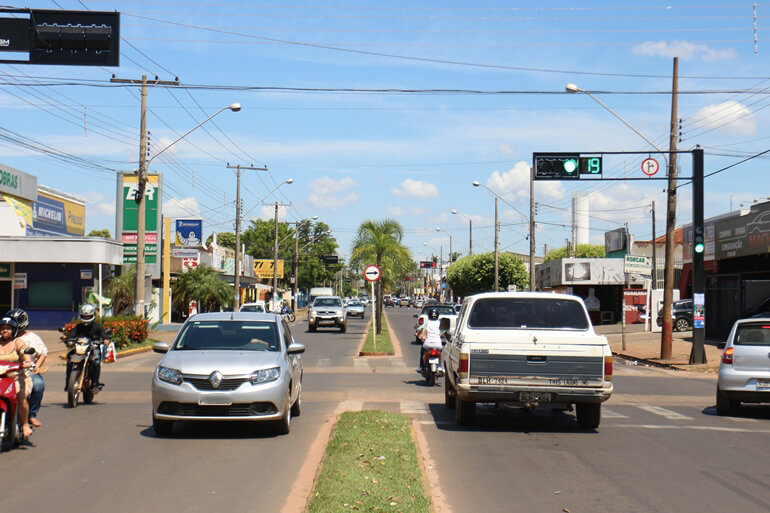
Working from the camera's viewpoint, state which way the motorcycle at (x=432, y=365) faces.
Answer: facing away from the viewer

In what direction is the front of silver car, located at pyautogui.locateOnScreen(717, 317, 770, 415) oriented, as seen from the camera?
facing away from the viewer

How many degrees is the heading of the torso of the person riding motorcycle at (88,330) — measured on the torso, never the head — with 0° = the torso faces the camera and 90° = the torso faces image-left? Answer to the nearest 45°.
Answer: approximately 0°

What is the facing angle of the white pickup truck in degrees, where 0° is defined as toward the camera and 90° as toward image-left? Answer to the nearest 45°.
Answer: approximately 180°

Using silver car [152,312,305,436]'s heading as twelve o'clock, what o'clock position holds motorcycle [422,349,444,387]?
The motorcycle is roughly at 7 o'clock from the silver car.

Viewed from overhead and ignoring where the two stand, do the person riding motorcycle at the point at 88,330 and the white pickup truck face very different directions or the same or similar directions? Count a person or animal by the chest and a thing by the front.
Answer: very different directions

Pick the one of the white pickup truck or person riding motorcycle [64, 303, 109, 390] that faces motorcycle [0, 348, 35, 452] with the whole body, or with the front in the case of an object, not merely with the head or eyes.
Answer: the person riding motorcycle

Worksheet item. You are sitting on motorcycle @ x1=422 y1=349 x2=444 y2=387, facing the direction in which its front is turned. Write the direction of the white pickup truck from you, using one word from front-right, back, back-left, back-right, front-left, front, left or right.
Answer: back

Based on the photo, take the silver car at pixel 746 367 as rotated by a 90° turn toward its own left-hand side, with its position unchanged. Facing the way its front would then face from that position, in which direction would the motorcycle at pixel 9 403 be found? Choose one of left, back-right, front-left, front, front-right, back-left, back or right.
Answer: front-left

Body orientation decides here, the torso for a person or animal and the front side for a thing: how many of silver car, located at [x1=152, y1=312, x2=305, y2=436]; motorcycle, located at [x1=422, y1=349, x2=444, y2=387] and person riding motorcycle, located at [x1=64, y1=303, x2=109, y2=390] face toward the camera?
2

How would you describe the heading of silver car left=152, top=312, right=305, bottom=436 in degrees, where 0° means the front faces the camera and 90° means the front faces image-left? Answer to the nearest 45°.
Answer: approximately 0°

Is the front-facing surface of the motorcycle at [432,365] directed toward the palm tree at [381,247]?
yes

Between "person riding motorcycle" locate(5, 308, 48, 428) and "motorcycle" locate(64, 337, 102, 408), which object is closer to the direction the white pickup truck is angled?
the motorcycle

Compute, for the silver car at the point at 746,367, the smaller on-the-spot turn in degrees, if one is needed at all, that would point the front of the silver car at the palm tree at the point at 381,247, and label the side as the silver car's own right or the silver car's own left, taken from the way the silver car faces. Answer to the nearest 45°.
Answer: approximately 45° to the silver car's own left

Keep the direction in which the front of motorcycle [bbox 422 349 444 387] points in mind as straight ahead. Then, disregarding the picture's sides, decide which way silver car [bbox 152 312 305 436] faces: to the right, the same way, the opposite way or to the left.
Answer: the opposite way
